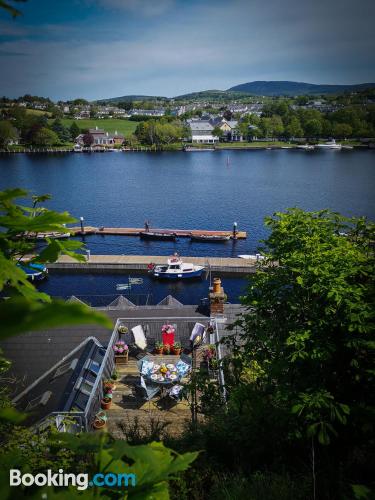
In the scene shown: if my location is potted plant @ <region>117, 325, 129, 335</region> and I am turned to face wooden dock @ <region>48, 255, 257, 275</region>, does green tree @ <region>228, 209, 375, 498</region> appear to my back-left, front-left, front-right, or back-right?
back-right

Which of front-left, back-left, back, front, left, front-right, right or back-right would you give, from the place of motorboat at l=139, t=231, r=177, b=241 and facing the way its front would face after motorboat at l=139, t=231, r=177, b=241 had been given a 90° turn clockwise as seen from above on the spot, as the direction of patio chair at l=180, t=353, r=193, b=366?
back

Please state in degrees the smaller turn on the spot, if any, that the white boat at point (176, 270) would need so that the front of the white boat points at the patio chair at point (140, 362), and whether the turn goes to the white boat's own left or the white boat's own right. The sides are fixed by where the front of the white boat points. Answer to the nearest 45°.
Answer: approximately 90° to the white boat's own right

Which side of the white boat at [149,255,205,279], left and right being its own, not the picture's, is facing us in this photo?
right

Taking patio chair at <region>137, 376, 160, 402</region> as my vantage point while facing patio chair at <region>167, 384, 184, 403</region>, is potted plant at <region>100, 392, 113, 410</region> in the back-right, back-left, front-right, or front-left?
back-right

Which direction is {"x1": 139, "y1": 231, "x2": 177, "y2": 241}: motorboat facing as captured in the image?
to the viewer's left

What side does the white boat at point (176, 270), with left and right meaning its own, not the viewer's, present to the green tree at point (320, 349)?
right

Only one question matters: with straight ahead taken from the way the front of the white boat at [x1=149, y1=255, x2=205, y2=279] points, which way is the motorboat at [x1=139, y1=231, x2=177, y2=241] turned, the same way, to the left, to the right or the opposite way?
the opposite way

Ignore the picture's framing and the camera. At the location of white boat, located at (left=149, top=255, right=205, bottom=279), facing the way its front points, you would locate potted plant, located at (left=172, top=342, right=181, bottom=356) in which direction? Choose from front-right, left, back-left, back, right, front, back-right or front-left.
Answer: right

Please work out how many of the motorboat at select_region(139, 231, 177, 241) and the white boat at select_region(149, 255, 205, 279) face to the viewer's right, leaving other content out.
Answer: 1

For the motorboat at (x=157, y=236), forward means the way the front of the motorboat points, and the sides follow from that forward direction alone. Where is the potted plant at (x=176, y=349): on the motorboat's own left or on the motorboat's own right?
on the motorboat's own left

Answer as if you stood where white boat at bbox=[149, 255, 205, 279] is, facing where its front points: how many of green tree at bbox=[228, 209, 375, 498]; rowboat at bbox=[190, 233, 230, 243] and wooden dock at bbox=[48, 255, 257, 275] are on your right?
1
